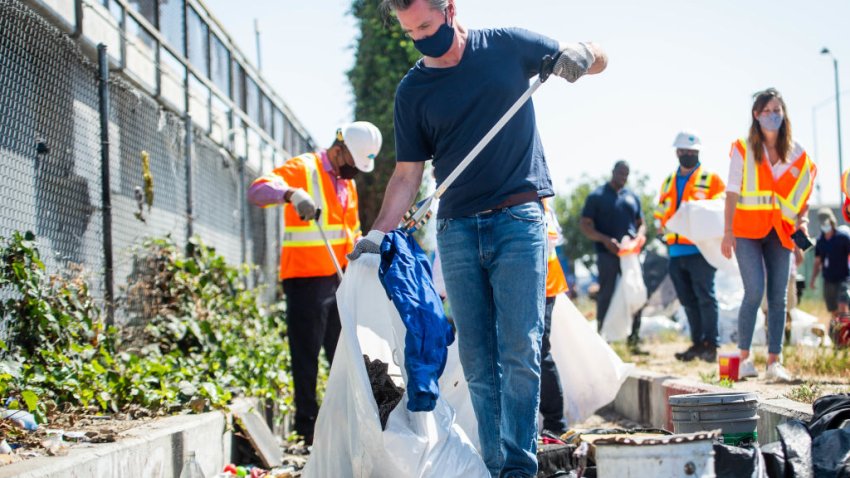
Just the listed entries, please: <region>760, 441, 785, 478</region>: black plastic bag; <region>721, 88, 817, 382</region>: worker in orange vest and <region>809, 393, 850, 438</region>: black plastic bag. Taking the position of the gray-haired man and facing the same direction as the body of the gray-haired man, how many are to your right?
0

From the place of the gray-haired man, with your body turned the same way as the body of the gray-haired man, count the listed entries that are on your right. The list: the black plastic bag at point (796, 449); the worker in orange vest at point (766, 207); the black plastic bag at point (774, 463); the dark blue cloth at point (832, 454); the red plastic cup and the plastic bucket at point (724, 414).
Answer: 0

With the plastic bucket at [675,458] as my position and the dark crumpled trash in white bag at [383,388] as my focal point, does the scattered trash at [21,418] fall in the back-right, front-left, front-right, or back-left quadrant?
front-left

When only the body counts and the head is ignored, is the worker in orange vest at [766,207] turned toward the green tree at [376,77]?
no

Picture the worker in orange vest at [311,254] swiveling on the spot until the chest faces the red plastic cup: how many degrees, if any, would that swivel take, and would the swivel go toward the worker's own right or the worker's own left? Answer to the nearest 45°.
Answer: approximately 45° to the worker's own left

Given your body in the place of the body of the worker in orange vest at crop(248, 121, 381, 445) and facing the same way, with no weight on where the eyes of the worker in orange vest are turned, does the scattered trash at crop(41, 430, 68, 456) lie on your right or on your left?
on your right

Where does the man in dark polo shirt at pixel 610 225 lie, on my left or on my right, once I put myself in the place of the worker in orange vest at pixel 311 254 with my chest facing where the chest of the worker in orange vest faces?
on my left

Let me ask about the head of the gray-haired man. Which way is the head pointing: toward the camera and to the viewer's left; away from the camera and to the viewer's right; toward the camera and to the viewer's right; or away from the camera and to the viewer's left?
toward the camera and to the viewer's left

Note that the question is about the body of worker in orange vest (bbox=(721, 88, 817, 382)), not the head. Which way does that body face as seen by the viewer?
toward the camera

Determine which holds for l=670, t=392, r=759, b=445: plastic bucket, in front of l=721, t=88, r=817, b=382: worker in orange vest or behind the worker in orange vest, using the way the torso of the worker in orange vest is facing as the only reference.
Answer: in front

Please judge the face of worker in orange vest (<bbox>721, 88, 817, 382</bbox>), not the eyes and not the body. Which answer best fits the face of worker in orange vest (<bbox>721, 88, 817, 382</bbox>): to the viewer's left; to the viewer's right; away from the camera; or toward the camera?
toward the camera

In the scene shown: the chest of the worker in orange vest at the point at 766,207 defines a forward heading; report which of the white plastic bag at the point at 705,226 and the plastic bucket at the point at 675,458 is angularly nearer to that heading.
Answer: the plastic bucket

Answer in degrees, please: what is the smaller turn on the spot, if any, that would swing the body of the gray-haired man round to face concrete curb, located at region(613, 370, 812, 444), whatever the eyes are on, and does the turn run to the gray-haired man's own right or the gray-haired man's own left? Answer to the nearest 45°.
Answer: approximately 135° to the gray-haired man's own left

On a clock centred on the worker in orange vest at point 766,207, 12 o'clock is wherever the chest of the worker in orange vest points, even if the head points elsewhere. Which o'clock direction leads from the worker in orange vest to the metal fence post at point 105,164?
The metal fence post is roughly at 2 o'clock from the worker in orange vest.

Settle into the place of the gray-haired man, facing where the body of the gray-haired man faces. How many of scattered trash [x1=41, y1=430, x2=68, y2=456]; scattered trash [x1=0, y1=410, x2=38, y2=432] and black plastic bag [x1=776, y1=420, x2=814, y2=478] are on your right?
2

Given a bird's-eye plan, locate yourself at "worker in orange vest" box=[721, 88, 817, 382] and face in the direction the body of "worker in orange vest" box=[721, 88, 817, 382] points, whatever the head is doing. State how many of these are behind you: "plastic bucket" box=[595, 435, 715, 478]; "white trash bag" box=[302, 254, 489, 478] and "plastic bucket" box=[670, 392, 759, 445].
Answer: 0

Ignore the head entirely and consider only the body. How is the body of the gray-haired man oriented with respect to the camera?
toward the camera

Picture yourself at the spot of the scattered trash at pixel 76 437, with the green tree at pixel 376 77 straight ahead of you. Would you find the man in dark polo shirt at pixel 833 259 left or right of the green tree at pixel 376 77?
right
